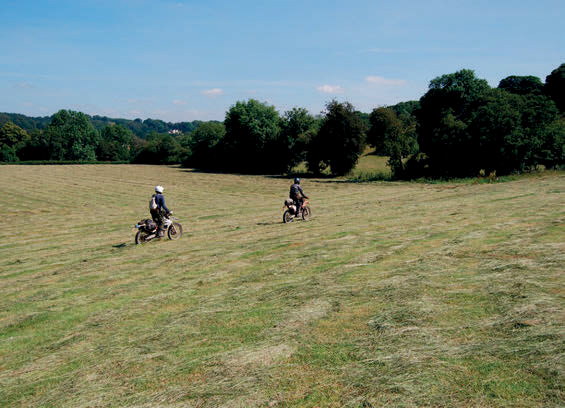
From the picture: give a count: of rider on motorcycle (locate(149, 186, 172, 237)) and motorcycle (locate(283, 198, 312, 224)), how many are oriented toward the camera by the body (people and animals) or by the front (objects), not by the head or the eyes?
0

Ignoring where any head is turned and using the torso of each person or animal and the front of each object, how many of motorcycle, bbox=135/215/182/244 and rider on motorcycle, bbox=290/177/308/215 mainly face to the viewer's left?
0

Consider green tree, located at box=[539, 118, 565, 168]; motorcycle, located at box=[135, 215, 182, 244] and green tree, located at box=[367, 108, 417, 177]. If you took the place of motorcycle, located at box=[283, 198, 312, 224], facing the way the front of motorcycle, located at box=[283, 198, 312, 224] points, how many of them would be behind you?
1

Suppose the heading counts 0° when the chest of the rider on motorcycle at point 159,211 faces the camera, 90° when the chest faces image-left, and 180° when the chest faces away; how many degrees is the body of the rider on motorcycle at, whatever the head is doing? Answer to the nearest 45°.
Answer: approximately 225°

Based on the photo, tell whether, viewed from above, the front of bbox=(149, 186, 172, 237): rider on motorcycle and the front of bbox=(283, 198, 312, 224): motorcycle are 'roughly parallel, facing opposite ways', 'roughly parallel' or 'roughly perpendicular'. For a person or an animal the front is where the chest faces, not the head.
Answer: roughly parallel

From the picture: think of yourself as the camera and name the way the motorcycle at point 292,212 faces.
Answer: facing away from the viewer and to the right of the viewer

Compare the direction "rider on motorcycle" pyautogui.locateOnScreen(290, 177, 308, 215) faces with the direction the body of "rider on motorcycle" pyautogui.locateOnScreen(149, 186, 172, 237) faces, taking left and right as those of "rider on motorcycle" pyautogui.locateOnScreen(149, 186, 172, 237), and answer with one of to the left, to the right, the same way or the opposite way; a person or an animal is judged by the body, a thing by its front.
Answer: the same way

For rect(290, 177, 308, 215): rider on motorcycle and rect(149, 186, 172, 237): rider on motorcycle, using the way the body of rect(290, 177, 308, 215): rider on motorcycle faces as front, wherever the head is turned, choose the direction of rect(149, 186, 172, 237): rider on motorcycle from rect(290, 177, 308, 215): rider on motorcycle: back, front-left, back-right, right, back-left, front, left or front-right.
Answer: back

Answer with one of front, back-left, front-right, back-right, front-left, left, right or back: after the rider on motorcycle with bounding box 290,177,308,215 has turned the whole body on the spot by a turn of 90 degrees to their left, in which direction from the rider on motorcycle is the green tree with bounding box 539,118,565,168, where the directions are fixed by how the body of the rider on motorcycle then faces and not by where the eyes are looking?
right

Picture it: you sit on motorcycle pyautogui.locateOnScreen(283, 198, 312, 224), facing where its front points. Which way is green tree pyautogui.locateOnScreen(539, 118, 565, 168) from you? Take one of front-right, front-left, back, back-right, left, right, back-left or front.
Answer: front

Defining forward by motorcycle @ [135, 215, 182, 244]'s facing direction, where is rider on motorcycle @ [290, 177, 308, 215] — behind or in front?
in front

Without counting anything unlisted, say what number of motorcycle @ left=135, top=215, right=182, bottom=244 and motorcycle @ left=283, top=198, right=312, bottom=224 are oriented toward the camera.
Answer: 0

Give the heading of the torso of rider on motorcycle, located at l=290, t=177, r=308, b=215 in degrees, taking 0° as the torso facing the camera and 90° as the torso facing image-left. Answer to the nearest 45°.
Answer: approximately 225°

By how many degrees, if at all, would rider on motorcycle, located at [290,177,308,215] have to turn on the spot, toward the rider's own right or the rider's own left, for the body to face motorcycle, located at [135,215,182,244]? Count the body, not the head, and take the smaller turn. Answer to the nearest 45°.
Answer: approximately 180°

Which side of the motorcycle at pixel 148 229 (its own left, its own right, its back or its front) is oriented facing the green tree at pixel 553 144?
front

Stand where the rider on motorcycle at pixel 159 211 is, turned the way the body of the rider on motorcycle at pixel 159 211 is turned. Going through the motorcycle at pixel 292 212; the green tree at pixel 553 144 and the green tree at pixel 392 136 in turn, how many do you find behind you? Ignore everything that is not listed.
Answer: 0

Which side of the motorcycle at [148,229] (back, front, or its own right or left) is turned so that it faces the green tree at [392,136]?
front

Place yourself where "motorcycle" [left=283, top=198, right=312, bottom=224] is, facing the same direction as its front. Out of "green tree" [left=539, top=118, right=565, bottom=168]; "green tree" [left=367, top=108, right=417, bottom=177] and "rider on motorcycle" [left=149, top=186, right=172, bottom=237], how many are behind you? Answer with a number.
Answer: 1

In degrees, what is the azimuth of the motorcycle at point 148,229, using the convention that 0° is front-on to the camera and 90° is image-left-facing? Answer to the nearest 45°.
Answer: approximately 225°

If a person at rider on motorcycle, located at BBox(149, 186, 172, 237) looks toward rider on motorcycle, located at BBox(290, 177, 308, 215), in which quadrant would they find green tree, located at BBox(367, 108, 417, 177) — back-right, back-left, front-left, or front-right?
front-left
